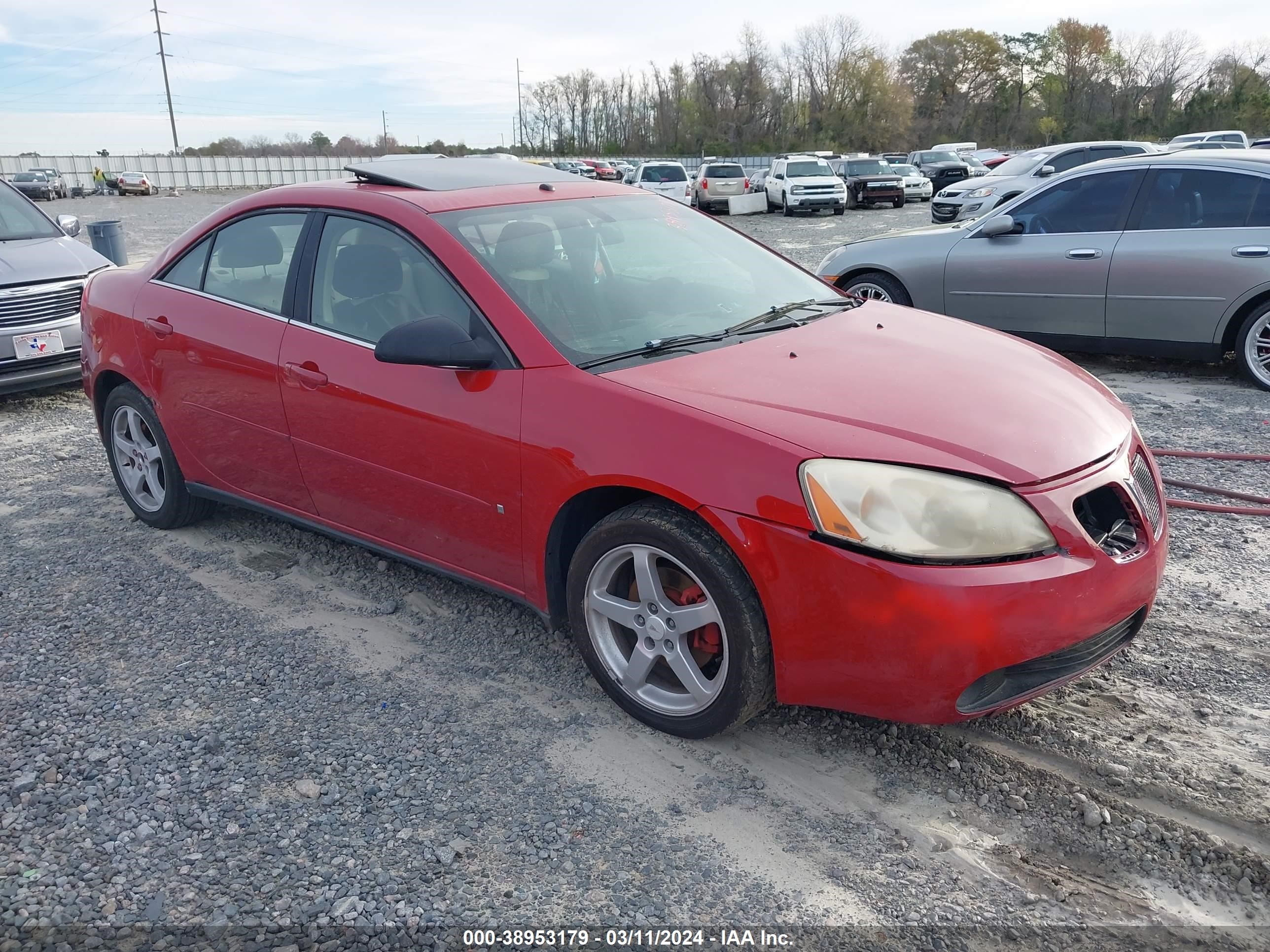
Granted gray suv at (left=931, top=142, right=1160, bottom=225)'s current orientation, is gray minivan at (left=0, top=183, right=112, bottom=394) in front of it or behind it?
in front

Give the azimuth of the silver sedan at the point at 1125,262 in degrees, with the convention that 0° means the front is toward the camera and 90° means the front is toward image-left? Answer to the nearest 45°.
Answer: approximately 90°

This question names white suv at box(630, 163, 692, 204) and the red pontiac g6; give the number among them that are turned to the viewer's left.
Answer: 0

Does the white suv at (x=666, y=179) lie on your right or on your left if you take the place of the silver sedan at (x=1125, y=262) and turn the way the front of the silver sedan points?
on your right

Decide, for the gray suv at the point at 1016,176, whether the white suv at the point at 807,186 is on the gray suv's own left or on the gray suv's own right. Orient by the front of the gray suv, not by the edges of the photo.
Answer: on the gray suv's own right

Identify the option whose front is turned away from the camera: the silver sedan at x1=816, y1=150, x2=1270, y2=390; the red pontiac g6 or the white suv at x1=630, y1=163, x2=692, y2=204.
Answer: the white suv

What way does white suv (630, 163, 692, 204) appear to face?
away from the camera

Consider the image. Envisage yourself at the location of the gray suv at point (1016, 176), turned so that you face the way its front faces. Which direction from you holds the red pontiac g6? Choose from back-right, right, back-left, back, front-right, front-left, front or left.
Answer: front-left

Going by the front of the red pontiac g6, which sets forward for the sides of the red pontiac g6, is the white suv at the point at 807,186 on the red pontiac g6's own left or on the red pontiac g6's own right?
on the red pontiac g6's own left

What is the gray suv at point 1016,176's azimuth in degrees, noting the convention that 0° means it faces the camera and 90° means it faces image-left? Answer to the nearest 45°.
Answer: approximately 45°

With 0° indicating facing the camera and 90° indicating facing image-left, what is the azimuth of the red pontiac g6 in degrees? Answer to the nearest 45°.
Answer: approximately 315°

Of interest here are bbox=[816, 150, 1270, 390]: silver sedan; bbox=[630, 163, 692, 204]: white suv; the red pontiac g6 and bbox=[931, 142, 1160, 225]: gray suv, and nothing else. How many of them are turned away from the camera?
1

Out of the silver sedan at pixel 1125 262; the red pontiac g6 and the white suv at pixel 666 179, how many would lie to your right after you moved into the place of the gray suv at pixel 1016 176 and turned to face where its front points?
1
